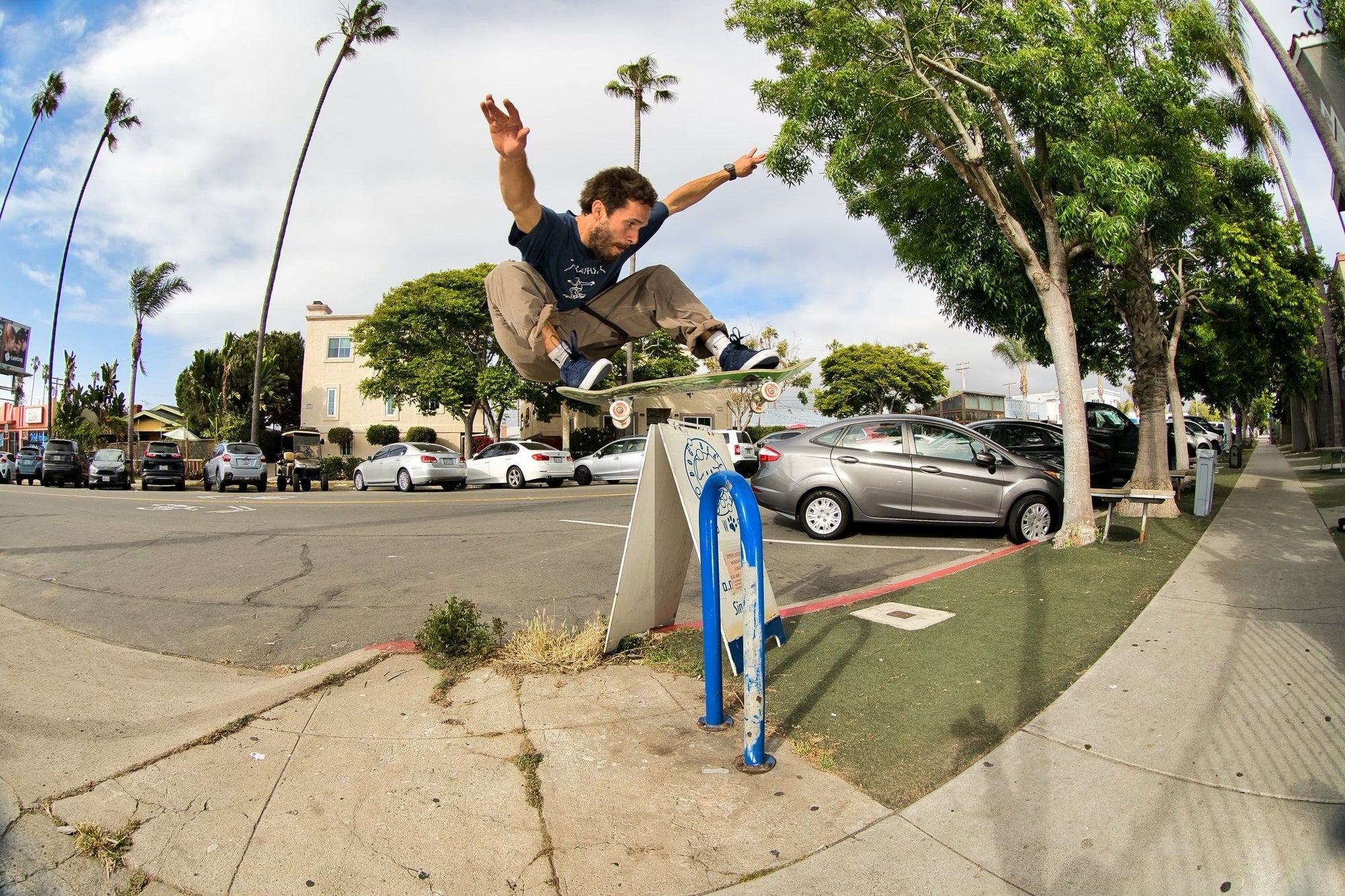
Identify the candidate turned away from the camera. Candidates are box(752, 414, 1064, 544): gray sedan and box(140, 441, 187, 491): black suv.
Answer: the black suv

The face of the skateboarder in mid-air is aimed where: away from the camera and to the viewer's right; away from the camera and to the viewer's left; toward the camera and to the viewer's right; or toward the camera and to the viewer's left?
toward the camera and to the viewer's right

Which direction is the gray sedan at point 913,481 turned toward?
to the viewer's right

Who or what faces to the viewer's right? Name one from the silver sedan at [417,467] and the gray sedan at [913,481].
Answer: the gray sedan at [913,481]

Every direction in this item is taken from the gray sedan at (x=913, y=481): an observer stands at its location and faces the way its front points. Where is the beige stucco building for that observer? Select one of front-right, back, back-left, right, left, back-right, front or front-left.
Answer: back-left

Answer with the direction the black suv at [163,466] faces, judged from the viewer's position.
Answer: facing away from the viewer

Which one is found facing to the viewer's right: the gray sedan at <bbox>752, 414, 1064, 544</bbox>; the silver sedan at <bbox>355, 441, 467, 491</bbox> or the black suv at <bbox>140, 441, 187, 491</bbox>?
the gray sedan at <bbox>752, 414, 1064, 544</bbox>

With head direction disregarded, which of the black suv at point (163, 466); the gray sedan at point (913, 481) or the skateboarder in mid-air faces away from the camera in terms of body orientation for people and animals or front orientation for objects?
the black suv

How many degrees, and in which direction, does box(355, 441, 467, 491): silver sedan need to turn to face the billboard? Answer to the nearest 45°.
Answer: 0° — it already faces it
